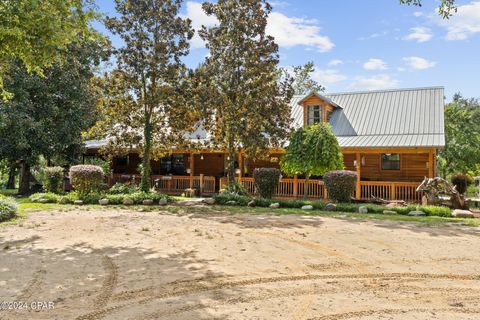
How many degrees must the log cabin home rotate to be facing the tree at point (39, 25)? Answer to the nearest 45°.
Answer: approximately 45° to its right

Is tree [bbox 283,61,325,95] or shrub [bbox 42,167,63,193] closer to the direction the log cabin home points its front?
the shrub

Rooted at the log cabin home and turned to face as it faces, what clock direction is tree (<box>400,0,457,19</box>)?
The tree is roughly at 12 o'clock from the log cabin home.

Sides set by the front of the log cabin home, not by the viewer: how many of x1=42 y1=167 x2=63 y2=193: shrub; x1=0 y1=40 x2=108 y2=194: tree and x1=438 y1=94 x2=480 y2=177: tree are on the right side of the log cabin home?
2

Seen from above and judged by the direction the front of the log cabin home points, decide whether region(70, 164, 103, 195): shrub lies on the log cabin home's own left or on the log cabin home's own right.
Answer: on the log cabin home's own right

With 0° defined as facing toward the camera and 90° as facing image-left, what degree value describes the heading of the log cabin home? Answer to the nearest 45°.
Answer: approximately 0°

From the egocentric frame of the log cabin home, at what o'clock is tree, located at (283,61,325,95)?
The tree is roughly at 6 o'clock from the log cabin home.

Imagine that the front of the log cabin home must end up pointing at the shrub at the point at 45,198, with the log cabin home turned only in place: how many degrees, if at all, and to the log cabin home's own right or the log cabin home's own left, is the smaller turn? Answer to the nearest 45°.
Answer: approximately 90° to the log cabin home's own right

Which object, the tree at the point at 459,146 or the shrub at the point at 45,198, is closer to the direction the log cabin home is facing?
the shrub

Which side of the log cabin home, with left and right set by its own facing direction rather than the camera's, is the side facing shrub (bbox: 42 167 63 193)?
right

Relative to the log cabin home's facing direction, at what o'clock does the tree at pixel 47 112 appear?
The tree is roughly at 3 o'clock from the log cabin home.
